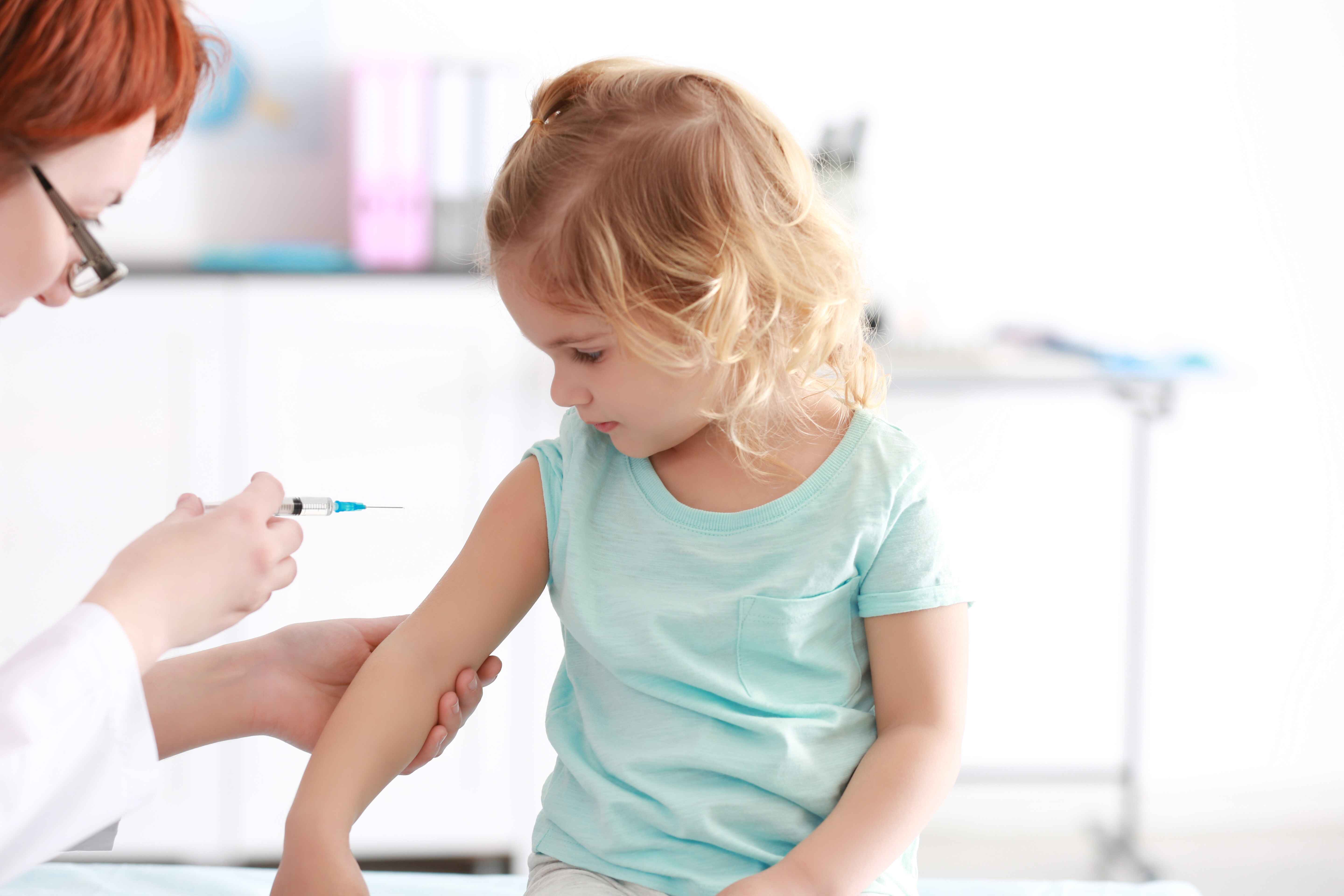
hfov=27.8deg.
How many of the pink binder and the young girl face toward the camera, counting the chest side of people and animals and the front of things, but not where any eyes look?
2

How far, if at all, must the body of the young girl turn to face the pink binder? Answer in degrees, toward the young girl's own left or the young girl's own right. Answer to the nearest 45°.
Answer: approximately 180°

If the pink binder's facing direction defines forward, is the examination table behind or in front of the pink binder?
in front

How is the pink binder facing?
toward the camera

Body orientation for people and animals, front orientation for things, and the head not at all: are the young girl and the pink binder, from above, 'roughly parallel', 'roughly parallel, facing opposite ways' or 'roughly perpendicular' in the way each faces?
roughly parallel

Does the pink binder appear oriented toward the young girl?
yes

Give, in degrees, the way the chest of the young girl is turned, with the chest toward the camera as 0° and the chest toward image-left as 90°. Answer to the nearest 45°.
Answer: approximately 0°
